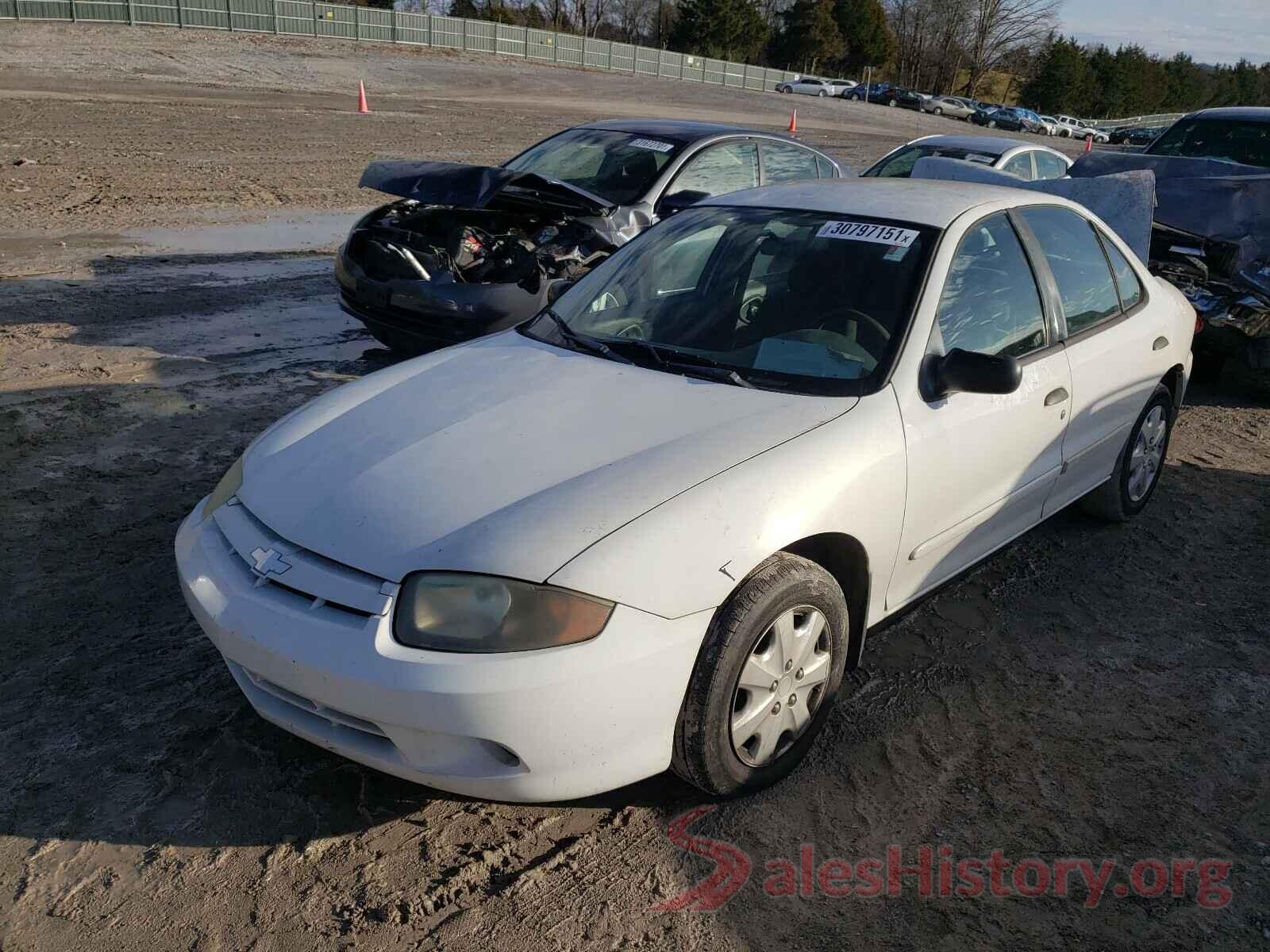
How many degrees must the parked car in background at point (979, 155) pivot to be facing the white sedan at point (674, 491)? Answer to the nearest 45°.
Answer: approximately 45° to its left

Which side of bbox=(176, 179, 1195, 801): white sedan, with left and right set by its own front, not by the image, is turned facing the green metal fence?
right

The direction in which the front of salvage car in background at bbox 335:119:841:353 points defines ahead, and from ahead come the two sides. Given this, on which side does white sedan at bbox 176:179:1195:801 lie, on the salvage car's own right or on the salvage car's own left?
on the salvage car's own left

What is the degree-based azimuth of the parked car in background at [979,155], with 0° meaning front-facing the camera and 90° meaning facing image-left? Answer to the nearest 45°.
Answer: approximately 45°

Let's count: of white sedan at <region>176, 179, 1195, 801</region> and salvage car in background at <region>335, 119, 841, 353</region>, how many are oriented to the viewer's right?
0

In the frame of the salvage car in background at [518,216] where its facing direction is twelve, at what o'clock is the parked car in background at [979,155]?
The parked car in background is roughly at 6 o'clock from the salvage car in background.

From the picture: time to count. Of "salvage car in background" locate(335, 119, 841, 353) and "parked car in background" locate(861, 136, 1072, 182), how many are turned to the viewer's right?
0

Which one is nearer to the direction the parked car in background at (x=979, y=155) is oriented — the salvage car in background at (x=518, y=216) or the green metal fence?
the salvage car in background

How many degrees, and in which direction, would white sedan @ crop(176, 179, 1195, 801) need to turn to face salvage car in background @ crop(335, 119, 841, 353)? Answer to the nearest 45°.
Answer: approximately 135° to its right

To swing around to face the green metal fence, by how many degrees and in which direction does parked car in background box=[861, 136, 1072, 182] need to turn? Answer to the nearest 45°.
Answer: approximately 90° to its right

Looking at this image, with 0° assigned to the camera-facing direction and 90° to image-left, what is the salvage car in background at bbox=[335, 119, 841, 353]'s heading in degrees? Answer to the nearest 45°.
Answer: approximately 45°

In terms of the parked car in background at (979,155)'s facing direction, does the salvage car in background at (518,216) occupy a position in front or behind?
in front

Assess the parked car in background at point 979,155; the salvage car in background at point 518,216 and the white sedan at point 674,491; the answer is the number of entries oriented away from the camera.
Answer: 0

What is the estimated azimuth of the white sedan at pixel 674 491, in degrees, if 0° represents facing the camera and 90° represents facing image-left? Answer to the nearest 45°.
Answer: approximately 45°
